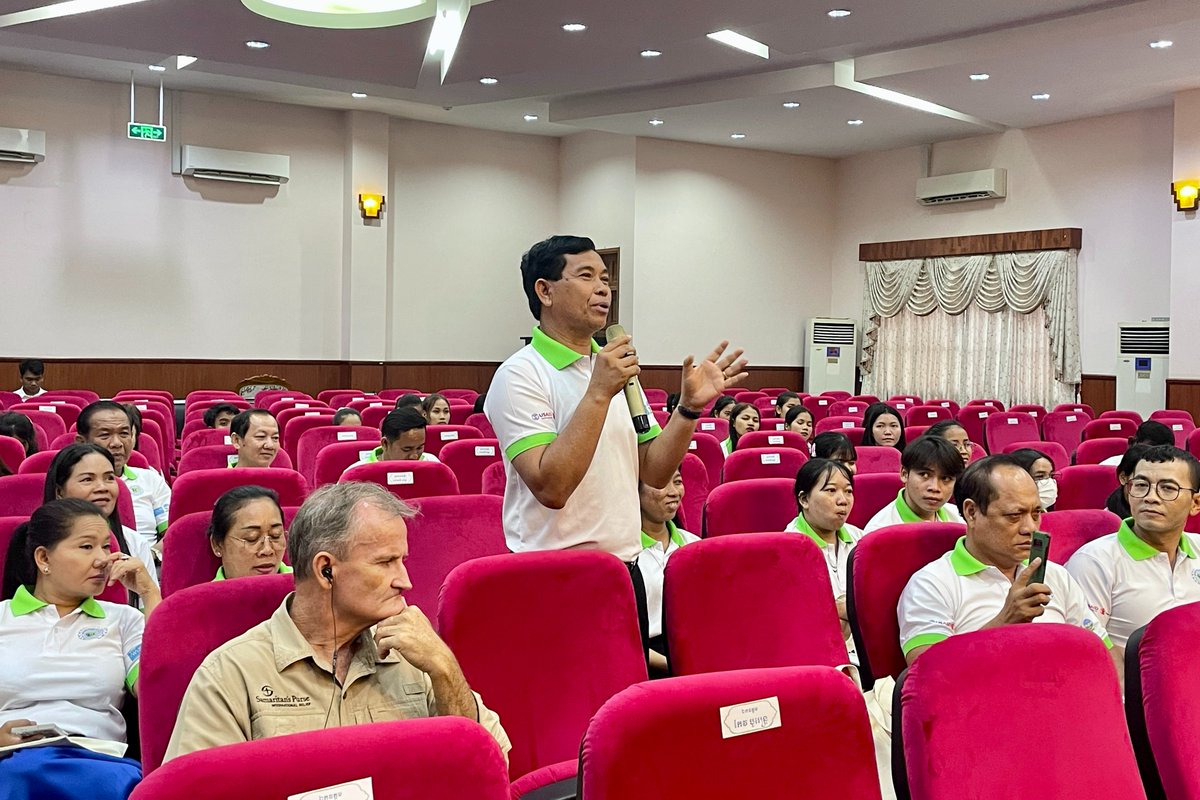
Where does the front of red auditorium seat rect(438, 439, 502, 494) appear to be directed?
toward the camera

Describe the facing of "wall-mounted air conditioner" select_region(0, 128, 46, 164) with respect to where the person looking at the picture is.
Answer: facing the viewer and to the right of the viewer

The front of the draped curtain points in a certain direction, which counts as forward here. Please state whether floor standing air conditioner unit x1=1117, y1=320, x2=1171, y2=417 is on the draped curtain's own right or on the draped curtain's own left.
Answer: on the draped curtain's own left

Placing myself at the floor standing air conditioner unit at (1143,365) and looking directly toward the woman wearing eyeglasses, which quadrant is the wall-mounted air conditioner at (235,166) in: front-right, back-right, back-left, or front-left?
front-right

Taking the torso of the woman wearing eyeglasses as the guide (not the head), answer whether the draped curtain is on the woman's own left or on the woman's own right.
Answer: on the woman's own left

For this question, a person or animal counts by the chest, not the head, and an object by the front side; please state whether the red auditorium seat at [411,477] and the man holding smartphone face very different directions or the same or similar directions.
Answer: same or similar directions

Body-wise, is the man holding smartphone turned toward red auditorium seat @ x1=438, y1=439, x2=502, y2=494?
no

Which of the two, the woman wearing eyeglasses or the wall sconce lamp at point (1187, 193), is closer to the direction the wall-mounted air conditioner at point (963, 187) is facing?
the woman wearing eyeglasses

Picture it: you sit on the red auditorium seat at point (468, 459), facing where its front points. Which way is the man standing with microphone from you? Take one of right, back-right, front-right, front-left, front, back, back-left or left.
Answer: front

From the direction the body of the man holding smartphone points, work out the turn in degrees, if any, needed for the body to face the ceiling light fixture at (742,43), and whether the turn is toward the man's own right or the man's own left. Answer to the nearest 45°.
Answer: approximately 135° to the man's own left

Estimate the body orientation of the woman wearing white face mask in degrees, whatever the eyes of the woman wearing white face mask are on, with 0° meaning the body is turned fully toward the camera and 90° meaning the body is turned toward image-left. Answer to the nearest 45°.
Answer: approximately 315°

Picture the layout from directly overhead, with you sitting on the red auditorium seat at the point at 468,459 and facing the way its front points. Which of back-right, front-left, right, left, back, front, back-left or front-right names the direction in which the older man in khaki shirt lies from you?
front

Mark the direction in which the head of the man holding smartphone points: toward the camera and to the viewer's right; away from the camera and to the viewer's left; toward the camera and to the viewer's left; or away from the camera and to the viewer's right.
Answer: toward the camera and to the viewer's right

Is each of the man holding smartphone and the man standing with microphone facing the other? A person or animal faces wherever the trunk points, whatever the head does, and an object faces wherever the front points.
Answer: no

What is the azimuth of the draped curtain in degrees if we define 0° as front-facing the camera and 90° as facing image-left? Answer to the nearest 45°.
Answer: approximately 45°

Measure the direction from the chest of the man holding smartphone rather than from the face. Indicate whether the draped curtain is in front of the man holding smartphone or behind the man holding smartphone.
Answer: behind

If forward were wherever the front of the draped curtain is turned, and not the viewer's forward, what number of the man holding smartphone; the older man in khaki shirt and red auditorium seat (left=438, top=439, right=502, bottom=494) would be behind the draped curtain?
0
